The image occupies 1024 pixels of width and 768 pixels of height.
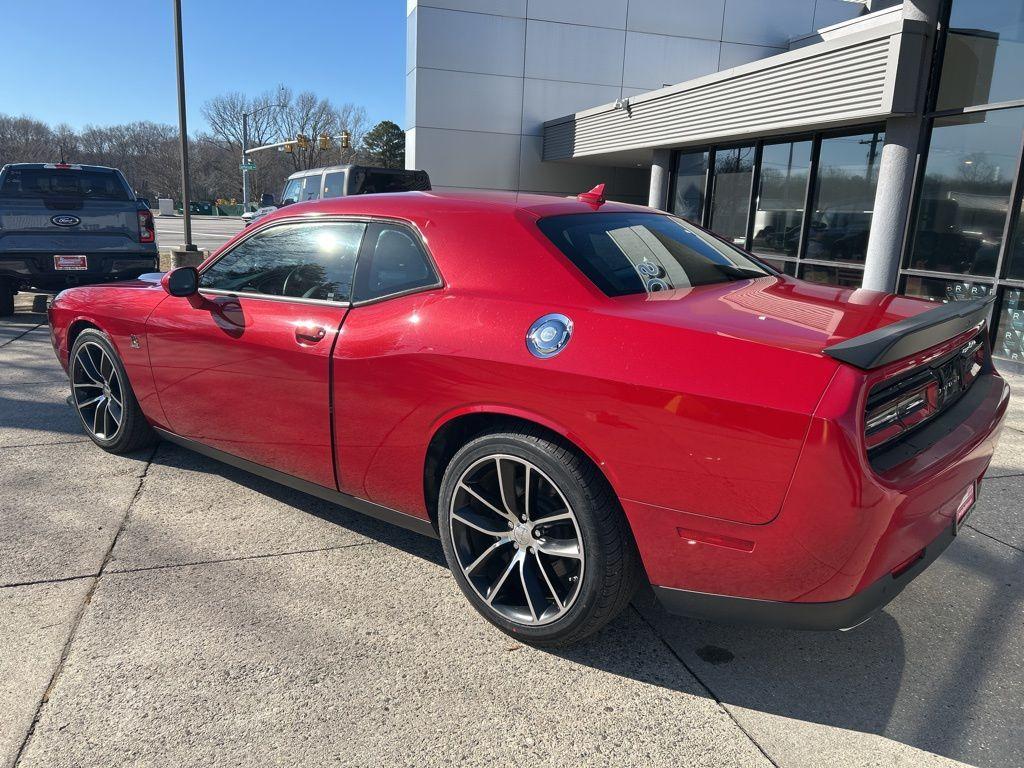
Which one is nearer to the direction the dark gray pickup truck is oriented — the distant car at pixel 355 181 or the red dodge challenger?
the distant car

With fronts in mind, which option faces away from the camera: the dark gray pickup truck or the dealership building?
the dark gray pickup truck

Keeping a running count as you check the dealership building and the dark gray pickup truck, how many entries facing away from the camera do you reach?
1

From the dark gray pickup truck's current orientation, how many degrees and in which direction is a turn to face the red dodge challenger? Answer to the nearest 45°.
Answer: approximately 180°

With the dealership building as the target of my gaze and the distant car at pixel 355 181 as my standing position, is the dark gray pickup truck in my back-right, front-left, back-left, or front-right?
back-right

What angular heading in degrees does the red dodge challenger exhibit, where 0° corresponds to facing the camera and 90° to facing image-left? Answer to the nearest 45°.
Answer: approximately 135°

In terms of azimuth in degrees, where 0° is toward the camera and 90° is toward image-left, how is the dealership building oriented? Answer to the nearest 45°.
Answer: approximately 45°

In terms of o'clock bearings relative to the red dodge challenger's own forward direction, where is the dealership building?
The dealership building is roughly at 2 o'clock from the red dodge challenger.

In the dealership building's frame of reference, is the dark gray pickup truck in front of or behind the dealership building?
in front

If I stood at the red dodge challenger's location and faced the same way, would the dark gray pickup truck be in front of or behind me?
in front

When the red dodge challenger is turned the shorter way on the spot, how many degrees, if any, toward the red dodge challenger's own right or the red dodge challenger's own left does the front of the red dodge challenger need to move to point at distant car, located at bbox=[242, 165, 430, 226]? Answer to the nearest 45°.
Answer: approximately 45° to the red dodge challenger's own right

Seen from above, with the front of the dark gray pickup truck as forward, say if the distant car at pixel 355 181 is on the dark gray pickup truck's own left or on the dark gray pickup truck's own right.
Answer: on the dark gray pickup truck's own right

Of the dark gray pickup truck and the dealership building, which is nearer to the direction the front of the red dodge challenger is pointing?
the dark gray pickup truck

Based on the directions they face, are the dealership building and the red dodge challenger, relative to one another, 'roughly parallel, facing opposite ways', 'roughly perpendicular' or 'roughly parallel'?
roughly perpendicular

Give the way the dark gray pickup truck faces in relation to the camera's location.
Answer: facing away from the viewer

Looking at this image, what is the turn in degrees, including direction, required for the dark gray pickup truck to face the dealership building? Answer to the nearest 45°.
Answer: approximately 90° to its right
